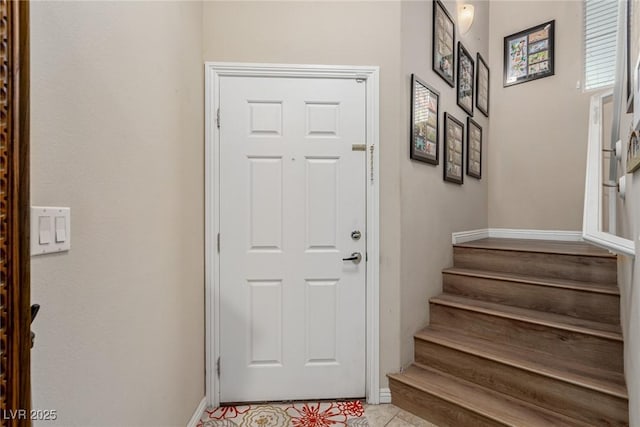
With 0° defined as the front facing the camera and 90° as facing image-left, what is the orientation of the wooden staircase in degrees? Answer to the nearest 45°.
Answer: approximately 45°

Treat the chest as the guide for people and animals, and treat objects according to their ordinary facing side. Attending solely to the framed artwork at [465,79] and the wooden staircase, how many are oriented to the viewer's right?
1

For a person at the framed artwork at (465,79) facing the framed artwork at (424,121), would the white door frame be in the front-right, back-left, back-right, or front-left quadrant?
front-right

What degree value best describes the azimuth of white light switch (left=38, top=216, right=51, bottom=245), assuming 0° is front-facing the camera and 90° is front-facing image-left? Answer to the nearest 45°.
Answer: approximately 315°

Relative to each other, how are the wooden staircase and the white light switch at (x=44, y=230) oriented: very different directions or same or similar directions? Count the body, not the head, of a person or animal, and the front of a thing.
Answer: very different directions

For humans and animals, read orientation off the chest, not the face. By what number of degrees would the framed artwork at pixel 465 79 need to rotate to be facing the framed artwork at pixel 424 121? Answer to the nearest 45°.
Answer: approximately 90° to its right

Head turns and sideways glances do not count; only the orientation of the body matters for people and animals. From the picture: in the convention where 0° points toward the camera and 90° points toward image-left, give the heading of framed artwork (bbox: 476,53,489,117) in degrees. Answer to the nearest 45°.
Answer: approximately 270°

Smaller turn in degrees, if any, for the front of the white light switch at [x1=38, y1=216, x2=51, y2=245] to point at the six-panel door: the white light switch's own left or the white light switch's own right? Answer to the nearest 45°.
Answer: approximately 90° to the white light switch's own left
